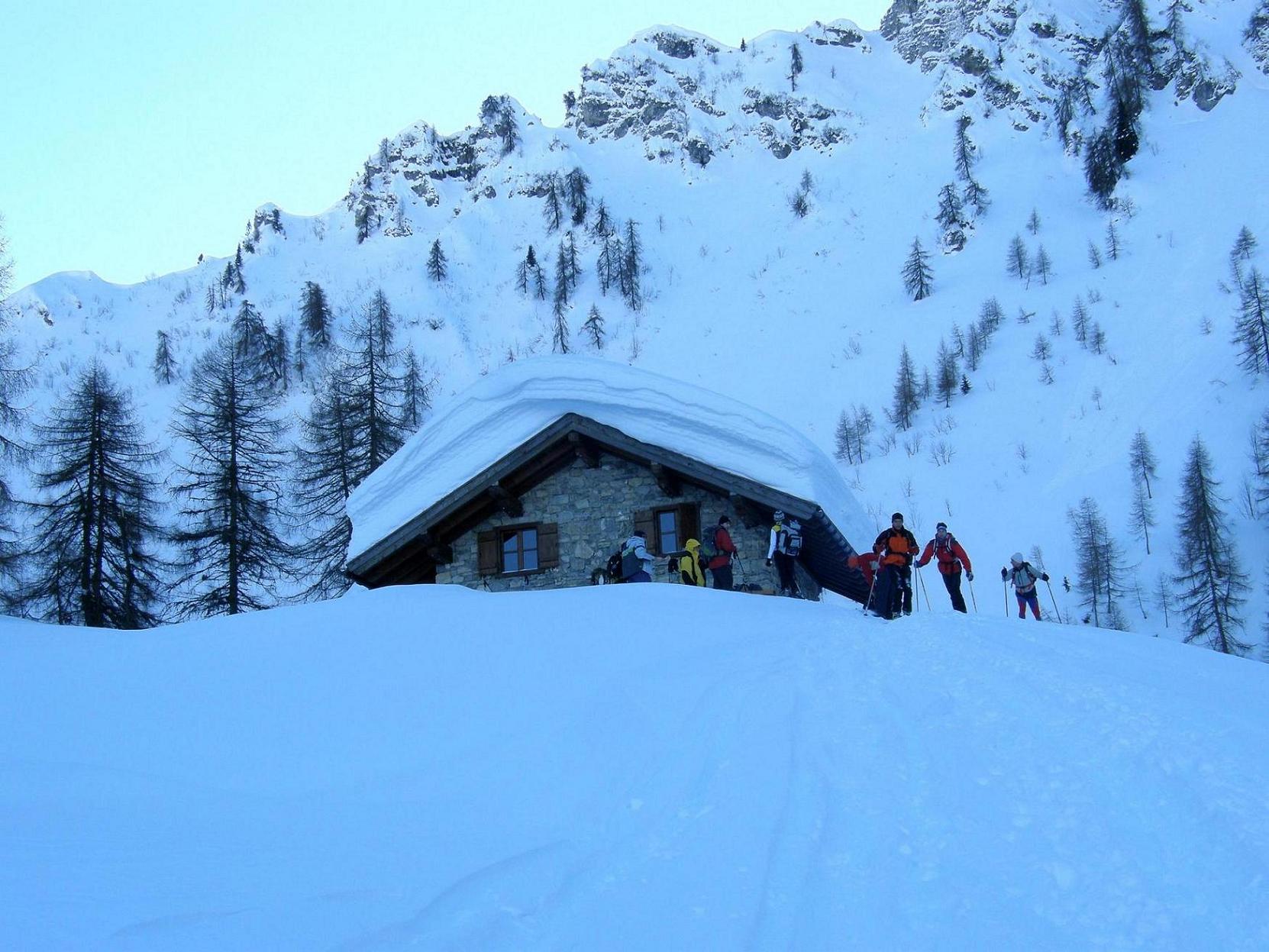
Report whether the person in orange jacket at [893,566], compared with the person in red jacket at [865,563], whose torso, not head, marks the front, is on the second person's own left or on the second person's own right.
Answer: on the second person's own left

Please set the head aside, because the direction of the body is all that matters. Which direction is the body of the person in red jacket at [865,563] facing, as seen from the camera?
to the viewer's left

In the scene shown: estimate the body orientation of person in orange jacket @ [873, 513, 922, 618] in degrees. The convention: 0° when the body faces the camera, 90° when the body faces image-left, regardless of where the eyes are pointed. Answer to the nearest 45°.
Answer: approximately 0°

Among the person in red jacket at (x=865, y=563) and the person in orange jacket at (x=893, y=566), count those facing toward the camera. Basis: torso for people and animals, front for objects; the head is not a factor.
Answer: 1

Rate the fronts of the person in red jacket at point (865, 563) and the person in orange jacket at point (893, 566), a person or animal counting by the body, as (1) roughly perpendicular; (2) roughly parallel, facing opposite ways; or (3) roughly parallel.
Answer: roughly perpendicular
